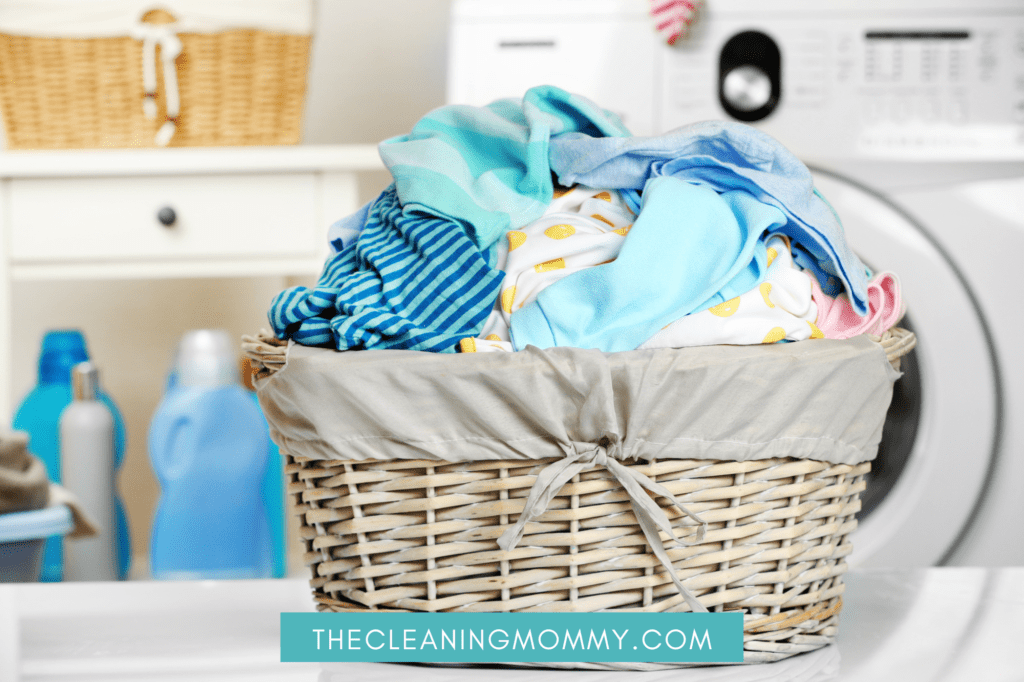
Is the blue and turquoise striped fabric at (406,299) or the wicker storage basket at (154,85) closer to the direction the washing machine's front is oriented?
the blue and turquoise striped fabric

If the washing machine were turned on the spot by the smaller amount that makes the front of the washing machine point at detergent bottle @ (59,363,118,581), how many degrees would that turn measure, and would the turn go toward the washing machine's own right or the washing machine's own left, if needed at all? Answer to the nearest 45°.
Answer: approximately 90° to the washing machine's own right

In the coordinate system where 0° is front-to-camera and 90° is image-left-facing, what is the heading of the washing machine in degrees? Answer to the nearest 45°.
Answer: approximately 0°
